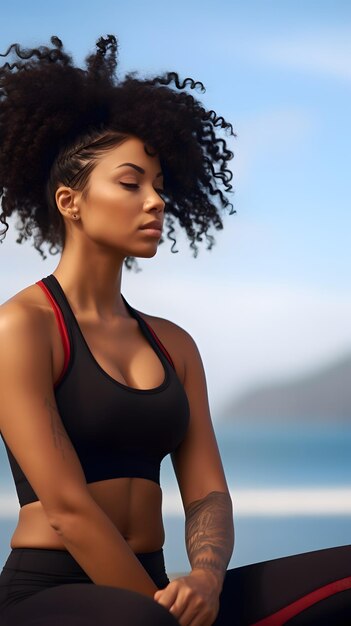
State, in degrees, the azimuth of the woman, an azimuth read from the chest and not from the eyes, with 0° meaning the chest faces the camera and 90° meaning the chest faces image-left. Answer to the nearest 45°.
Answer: approximately 315°
